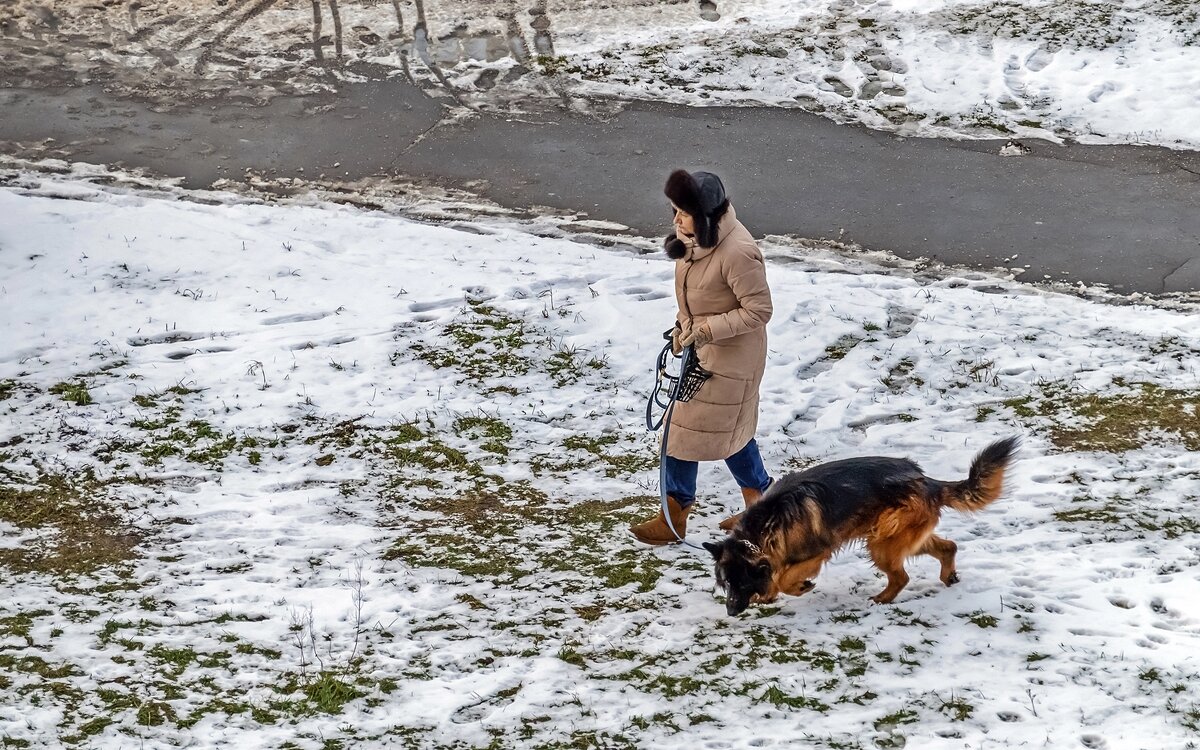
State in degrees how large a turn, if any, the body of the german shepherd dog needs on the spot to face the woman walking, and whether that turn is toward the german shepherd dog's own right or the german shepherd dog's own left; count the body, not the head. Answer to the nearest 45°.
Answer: approximately 45° to the german shepherd dog's own right

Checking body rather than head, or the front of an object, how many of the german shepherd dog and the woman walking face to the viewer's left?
2

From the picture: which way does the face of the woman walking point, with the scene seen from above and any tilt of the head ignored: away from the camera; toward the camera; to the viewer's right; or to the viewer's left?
to the viewer's left

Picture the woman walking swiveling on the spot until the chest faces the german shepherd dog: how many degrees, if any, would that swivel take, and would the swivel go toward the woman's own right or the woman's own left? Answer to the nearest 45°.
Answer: approximately 135° to the woman's own left

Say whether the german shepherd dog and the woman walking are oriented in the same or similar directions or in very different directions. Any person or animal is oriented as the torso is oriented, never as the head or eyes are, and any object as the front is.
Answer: same or similar directions

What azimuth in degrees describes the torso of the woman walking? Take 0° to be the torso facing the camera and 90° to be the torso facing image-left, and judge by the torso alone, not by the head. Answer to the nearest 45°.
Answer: approximately 90°

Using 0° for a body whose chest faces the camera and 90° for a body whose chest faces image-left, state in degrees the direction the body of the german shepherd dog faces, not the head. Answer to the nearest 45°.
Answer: approximately 90°
